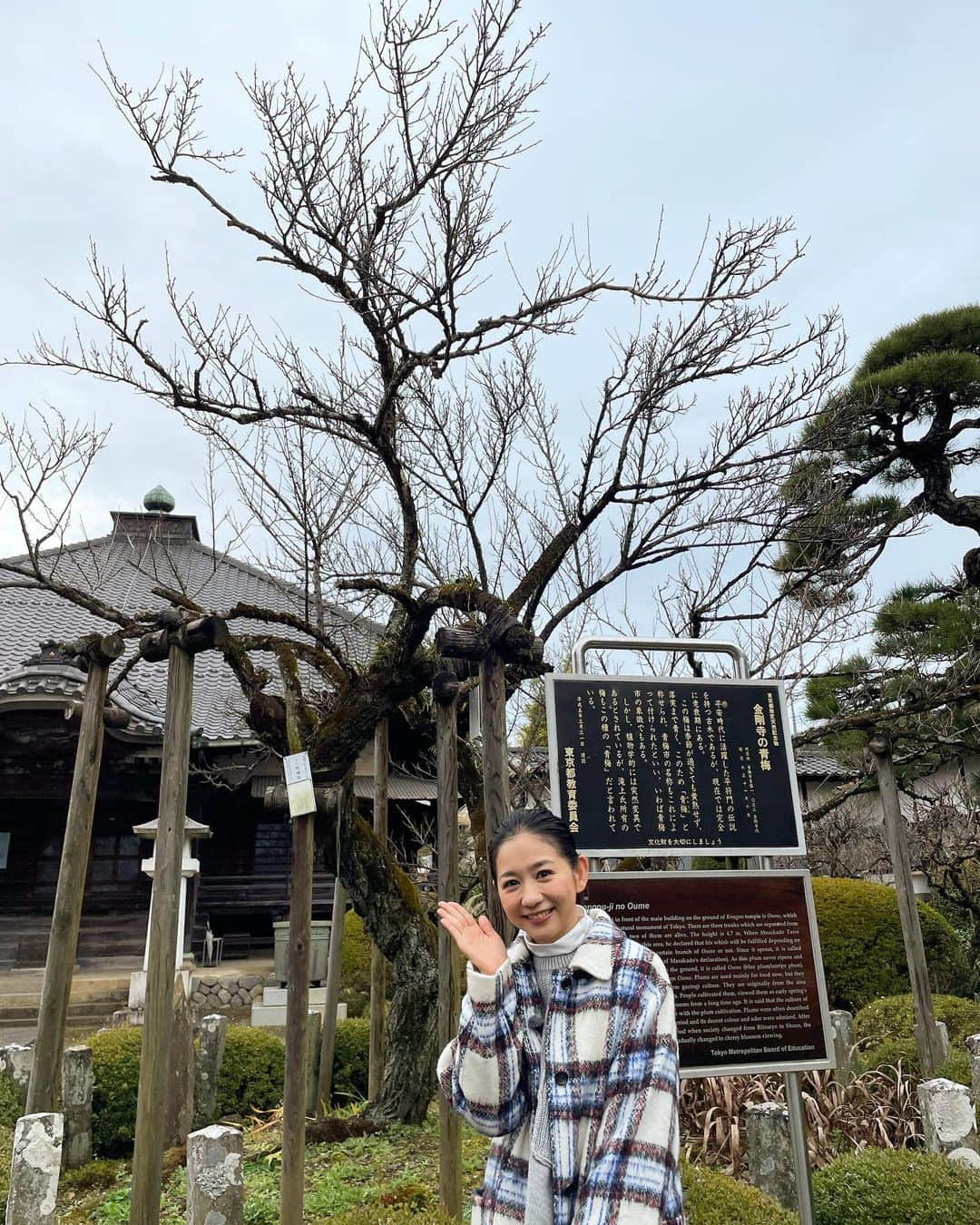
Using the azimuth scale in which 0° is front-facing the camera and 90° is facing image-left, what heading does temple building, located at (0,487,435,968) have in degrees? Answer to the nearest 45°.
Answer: approximately 45°

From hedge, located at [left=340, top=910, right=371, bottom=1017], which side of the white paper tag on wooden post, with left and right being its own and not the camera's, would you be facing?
back

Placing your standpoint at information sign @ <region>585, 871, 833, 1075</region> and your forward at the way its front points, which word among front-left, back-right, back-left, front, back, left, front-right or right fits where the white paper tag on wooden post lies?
right

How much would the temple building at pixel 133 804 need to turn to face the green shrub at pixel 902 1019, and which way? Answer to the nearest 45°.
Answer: approximately 90° to its left

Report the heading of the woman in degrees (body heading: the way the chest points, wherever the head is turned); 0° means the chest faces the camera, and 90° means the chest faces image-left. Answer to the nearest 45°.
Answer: approximately 45°

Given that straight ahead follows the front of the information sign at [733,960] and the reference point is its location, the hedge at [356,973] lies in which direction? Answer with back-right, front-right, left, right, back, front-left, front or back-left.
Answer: back-right

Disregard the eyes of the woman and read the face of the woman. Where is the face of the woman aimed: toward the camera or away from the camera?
toward the camera

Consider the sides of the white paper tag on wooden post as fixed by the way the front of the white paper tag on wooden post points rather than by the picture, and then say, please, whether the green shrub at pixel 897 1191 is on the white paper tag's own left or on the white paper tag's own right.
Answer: on the white paper tag's own left

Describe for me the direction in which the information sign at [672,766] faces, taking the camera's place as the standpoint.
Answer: facing the viewer

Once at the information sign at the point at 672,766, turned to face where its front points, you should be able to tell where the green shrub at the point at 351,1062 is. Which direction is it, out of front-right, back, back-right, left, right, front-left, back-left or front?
back-right

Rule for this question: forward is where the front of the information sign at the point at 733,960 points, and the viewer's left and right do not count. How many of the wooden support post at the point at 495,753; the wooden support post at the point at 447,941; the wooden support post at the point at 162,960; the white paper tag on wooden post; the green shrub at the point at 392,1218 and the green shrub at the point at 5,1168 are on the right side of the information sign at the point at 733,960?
6

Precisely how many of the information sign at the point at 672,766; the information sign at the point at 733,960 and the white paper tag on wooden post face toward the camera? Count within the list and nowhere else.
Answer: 3

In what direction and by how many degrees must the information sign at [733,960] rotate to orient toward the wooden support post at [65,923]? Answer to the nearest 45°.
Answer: approximately 90° to its right

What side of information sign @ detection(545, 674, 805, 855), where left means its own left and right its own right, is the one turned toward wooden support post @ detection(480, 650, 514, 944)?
right

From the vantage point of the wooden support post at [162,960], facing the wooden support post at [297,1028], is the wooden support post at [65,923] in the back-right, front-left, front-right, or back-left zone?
back-left

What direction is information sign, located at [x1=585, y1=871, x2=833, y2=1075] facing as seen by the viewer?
toward the camera
